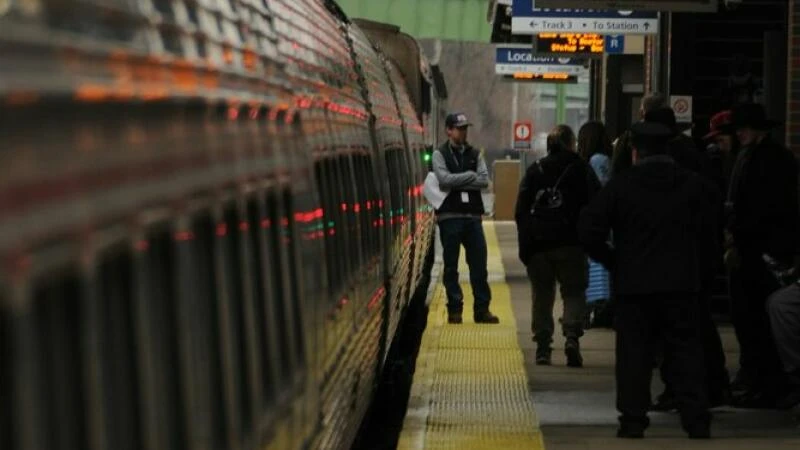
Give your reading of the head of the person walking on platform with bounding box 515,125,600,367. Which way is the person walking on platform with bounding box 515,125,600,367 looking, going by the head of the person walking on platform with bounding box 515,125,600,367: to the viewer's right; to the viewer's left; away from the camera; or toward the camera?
away from the camera

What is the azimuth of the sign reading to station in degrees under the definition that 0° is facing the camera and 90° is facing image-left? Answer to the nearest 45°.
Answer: approximately 0°

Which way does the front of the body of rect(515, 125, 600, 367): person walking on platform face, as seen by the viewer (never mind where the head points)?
away from the camera

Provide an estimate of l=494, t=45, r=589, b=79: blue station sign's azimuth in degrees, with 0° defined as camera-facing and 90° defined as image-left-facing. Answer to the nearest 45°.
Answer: approximately 0°

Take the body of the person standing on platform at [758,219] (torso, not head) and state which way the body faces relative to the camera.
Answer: to the viewer's left

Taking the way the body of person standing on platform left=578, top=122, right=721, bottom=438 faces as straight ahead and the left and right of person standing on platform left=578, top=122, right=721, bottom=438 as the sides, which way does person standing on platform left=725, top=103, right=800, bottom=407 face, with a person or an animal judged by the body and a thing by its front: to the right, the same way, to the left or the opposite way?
to the left
